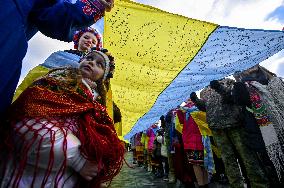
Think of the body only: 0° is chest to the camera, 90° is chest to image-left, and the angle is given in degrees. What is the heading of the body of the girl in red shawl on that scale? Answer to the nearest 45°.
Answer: approximately 315°

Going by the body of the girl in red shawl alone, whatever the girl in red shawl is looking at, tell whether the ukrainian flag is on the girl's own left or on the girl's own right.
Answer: on the girl's own left
